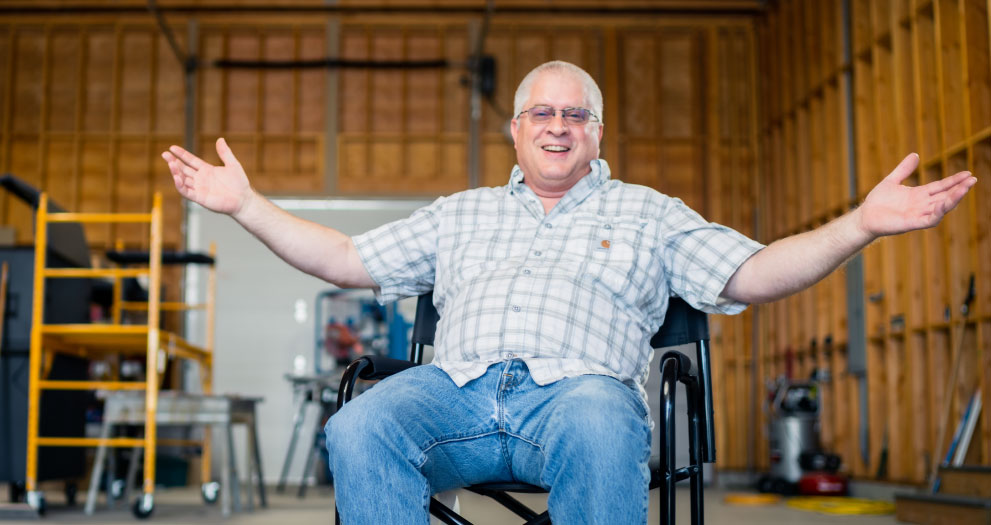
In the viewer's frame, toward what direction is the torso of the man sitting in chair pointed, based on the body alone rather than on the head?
toward the camera

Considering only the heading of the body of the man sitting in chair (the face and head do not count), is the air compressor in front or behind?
behind
